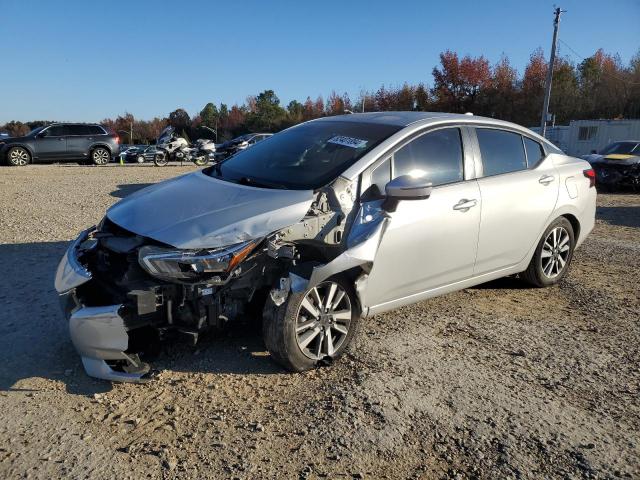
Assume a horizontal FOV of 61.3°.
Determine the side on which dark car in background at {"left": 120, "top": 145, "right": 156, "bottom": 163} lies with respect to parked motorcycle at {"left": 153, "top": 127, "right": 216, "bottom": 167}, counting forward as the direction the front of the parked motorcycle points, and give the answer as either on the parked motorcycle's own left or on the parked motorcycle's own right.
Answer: on the parked motorcycle's own right

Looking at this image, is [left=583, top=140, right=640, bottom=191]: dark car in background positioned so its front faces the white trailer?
no

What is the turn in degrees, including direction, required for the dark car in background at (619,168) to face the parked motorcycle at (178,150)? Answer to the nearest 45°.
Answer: approximately 45° to its right

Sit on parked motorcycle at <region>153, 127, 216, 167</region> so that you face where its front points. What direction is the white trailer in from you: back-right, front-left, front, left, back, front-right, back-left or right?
back

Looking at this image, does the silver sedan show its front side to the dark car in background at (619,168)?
no

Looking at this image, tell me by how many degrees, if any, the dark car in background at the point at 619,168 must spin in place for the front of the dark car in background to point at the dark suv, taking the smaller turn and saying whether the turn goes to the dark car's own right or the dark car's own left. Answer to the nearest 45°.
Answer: approximately 45° to the dark car's own right

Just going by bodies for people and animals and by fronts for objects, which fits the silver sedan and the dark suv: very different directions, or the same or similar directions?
same or similar directions

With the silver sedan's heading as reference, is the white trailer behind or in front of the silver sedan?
behind

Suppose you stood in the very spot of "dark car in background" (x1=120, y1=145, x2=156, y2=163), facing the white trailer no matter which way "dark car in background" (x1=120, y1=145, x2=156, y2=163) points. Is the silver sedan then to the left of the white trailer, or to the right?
right

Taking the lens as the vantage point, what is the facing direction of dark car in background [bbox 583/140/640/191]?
facing the viewer and to the left of the viewer

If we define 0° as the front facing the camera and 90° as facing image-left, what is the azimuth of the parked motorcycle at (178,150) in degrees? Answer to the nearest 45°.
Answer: approximately 90°

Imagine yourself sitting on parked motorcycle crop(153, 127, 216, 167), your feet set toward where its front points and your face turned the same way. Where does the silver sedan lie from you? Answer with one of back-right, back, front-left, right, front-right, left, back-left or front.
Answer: left

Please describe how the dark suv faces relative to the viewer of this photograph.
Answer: facing to the left of the viewer

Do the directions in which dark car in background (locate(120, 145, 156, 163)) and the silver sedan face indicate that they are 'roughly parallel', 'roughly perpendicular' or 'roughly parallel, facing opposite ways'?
roughly parallel

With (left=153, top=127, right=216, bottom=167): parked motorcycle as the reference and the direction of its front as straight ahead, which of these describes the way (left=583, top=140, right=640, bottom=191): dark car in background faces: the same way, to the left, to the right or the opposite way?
the same way

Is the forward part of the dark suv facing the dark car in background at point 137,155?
no

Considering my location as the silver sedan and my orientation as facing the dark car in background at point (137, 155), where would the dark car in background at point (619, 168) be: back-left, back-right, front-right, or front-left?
front-right

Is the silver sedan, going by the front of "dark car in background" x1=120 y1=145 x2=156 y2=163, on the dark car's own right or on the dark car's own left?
on the dark car's own left

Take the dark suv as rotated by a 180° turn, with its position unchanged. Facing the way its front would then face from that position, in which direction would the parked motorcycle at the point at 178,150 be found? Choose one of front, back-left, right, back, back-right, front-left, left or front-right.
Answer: front-left
